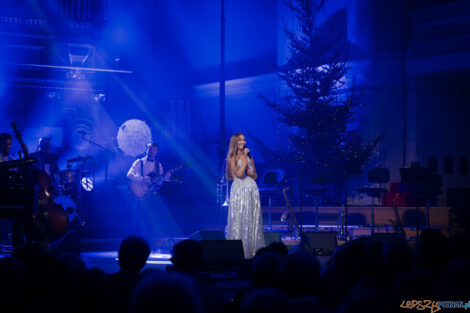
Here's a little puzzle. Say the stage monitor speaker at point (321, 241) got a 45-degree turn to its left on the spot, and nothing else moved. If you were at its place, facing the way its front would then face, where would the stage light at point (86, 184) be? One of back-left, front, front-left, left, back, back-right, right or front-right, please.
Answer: front

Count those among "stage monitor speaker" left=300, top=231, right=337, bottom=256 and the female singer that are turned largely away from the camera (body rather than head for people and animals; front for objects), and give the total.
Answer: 1

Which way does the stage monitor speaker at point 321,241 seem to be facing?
away from the camera

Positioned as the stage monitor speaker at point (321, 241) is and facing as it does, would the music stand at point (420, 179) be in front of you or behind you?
in front

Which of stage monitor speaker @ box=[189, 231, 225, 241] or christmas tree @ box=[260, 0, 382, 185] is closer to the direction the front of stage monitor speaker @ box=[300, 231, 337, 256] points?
the christmas tree

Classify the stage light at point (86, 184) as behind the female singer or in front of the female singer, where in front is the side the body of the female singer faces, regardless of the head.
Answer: behind

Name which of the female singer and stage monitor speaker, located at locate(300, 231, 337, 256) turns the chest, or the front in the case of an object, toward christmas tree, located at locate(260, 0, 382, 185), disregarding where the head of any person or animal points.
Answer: the stage monitor speaker

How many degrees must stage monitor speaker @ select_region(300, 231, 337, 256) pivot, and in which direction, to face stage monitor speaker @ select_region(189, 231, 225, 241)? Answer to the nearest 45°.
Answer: approximately 135° to its left

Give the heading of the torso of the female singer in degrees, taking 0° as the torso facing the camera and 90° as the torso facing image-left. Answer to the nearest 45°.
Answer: approximately 315°

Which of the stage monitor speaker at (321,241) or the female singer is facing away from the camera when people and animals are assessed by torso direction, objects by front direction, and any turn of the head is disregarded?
the stage monitor speaker

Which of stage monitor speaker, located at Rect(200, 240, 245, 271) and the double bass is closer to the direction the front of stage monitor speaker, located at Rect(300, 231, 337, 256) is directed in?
the double bass

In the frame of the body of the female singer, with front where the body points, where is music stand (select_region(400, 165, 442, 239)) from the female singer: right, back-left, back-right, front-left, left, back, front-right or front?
left

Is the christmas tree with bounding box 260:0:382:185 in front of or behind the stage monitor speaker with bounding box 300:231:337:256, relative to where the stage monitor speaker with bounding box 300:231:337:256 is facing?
in front
